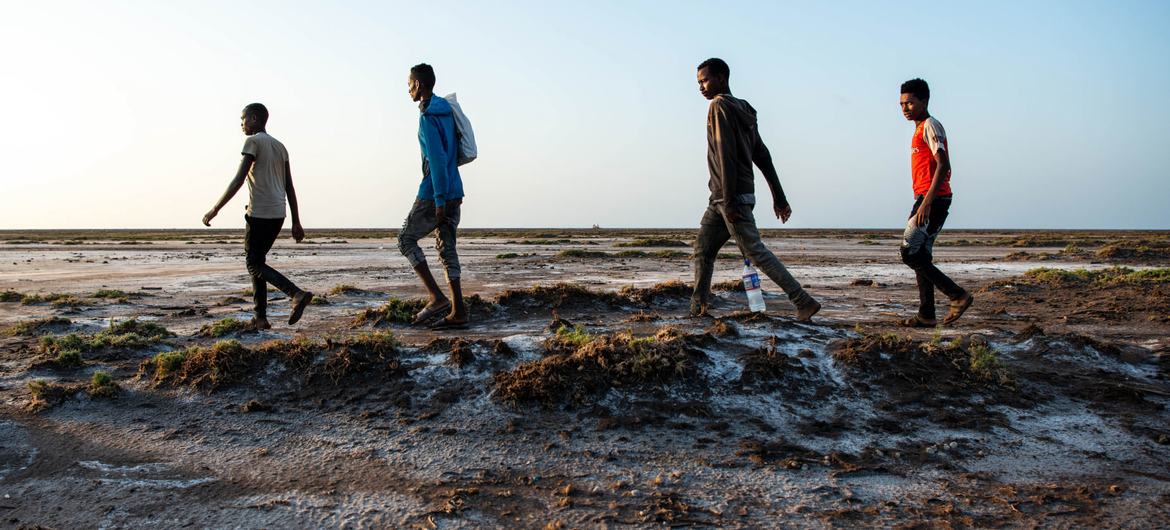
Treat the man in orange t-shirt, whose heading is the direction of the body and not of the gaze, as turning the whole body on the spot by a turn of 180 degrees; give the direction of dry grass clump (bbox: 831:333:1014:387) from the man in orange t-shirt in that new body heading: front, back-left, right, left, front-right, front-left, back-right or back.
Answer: right

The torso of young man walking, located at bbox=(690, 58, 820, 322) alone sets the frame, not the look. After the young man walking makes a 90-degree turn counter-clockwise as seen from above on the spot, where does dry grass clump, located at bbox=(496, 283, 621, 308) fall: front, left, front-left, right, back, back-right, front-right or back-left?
back-right

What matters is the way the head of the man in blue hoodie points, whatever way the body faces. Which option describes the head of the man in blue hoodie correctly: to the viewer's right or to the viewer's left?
to the viewer's left

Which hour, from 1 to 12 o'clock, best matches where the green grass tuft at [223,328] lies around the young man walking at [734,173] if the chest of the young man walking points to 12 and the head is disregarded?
The green grass tuft is roughly at 12 o'clock from the young man walking.

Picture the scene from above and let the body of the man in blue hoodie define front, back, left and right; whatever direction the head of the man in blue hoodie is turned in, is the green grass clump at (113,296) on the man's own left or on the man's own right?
on the man's own right

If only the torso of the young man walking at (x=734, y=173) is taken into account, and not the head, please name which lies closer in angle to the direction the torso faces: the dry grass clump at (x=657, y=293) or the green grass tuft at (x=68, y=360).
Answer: the green grass tuft

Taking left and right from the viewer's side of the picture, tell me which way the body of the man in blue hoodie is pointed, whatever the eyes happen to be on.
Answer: facing to the left of the viewer

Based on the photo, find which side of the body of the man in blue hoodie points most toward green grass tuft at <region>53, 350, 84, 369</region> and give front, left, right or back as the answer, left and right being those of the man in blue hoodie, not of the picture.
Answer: front

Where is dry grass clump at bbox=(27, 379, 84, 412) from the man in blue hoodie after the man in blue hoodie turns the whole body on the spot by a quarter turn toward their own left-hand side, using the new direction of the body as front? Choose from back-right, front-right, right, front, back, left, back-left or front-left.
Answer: front-right

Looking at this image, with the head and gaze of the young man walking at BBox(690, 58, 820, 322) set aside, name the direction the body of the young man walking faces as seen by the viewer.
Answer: to the viewer's left

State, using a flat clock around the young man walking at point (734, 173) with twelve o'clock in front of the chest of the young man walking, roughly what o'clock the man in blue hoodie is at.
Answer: The man in blue hoodie is roughly at 12 o'clock from the young man walking.

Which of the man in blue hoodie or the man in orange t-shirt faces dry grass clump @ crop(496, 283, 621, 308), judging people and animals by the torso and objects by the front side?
the man in orange t-shirt

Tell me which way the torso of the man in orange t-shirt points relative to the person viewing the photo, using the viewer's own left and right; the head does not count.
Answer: facing to the left of the viewer

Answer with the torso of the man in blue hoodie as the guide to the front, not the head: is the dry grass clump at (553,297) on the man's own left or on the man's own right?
on the man's own right

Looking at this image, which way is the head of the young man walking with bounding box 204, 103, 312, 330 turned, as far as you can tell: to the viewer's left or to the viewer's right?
to the viewer's left

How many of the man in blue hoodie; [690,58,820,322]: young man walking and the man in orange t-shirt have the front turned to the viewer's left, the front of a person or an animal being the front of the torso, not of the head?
3
